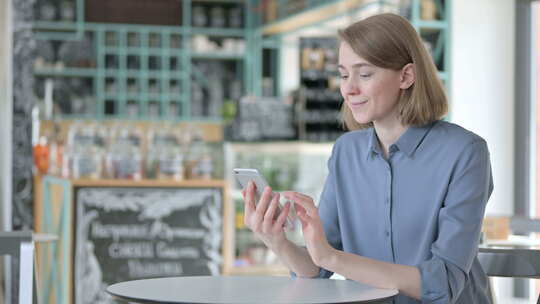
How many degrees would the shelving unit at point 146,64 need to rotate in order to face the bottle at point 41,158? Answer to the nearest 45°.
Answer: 0° — it already faces it

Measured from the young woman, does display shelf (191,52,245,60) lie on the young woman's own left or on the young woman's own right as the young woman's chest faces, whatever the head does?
on the young woman's own right

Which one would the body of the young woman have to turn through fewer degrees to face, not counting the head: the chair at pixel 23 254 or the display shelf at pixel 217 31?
the chair

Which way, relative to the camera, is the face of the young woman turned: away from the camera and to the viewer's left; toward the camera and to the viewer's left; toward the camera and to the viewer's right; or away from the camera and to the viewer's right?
toward the camera and to the viewer's left

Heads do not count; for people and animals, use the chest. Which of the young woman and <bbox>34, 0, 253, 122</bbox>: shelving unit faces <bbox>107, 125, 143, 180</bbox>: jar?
the shelving unit

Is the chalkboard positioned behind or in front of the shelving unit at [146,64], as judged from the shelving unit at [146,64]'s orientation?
in front

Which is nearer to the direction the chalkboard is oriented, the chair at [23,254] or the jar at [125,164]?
the chair

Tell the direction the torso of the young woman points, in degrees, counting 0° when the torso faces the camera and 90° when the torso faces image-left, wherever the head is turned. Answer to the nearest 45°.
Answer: approximately 45°

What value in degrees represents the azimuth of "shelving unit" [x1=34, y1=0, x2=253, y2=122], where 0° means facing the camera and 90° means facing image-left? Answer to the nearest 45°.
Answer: approximately 0°

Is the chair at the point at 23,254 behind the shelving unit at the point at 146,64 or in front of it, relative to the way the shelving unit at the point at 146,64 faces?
in front

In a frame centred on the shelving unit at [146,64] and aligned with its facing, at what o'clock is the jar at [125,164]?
The jar is roughly at 12 o'clock from the shelving unit.

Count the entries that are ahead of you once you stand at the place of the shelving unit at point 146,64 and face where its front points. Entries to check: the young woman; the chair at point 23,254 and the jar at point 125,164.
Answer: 3

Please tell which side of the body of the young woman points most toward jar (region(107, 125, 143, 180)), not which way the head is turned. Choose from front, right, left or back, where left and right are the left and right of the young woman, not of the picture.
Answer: right
